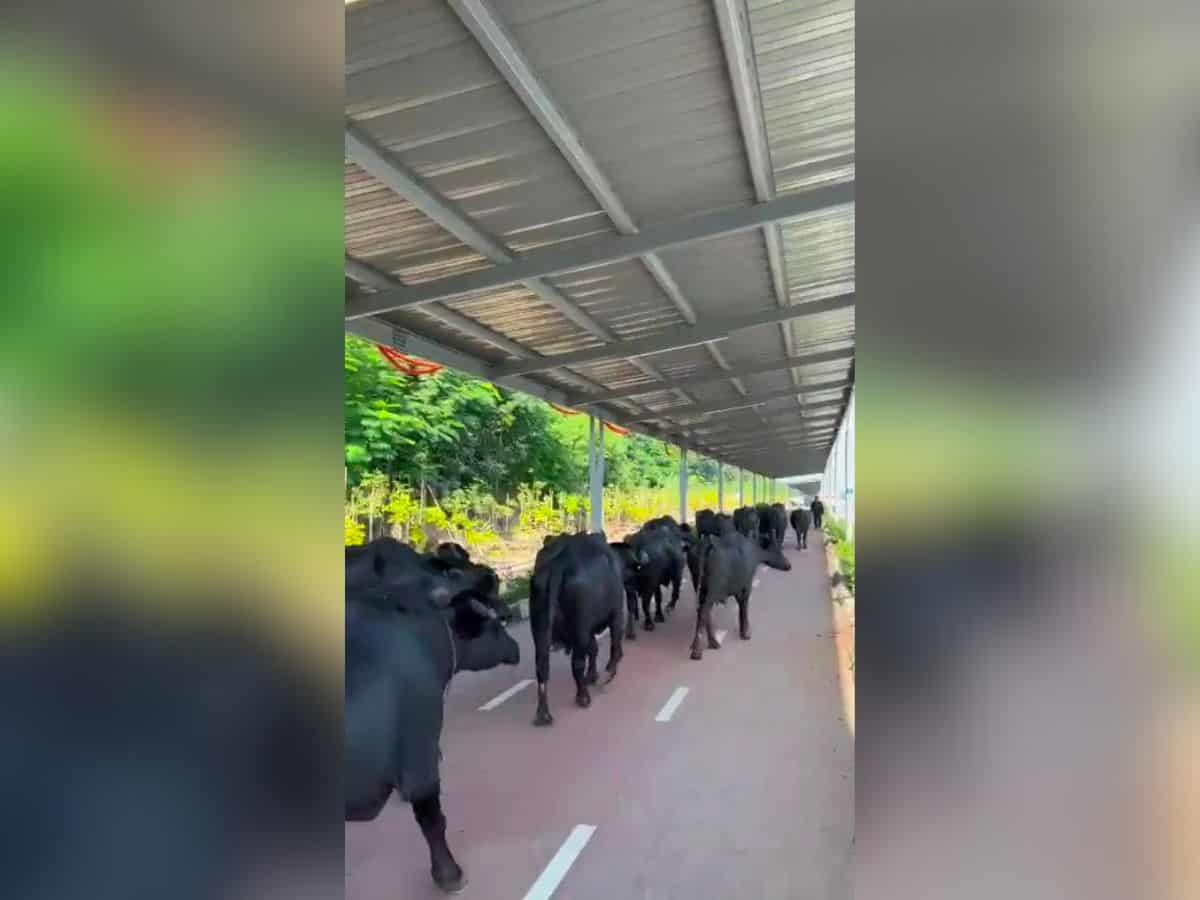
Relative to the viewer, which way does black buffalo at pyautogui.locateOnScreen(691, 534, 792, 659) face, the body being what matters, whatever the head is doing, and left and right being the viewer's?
facing away from the viewer and to the right of the viewer

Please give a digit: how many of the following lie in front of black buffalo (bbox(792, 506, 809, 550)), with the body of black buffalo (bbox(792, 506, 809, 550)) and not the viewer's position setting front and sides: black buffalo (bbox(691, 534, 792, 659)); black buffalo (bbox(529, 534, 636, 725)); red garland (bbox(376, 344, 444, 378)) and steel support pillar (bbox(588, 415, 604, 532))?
0

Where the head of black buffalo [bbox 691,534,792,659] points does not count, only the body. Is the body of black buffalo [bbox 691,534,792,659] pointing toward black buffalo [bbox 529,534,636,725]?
no

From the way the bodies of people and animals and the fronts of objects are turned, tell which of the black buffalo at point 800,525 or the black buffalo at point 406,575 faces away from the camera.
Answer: the black buffalo at point 800,525

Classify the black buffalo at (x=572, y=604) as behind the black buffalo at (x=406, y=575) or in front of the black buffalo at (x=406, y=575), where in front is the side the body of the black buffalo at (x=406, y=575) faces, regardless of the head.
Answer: in front

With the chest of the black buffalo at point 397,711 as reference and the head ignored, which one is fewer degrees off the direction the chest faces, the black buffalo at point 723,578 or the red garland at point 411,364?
the black buffalo

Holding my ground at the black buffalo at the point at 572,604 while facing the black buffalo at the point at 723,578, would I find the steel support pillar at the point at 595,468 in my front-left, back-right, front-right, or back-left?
front-left

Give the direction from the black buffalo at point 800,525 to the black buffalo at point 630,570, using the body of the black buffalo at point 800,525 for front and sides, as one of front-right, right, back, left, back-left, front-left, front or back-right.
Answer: back

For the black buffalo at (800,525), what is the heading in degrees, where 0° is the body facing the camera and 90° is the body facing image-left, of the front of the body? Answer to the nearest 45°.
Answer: approximately 180°

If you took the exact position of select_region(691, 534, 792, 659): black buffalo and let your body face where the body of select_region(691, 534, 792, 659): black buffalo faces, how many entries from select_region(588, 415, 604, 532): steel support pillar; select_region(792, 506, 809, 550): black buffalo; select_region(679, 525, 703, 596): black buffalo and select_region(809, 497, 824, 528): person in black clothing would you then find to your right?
0

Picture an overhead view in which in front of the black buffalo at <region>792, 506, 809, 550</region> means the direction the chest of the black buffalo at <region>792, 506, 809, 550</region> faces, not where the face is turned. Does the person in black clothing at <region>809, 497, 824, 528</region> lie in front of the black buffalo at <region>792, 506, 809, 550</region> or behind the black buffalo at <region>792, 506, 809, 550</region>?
in front

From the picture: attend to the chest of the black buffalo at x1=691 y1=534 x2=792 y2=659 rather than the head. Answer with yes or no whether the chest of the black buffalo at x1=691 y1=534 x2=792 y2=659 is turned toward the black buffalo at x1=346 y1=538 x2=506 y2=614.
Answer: no
